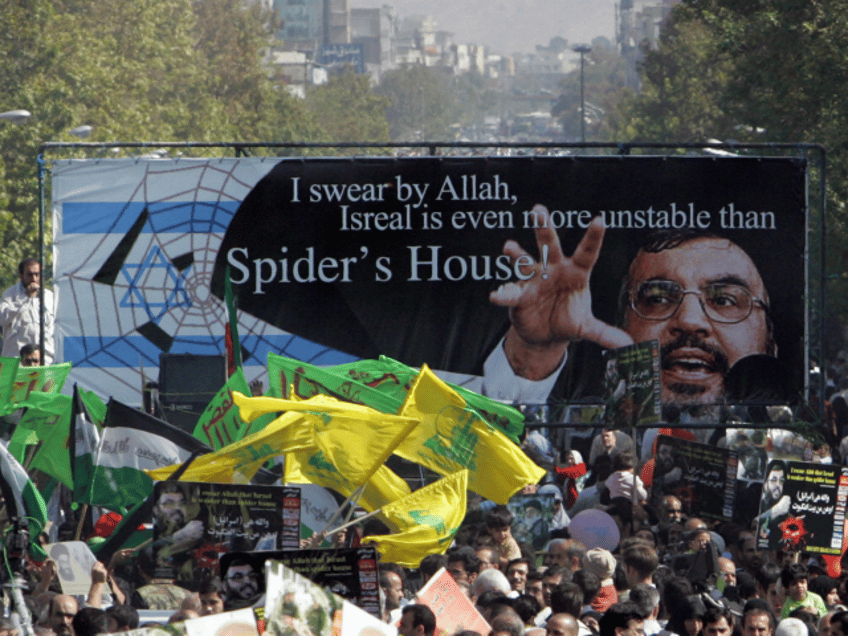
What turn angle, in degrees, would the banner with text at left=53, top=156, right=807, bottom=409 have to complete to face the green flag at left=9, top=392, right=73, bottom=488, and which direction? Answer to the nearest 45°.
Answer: approximately 45° to its right

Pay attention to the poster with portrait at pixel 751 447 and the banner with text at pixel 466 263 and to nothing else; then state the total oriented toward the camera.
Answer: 2

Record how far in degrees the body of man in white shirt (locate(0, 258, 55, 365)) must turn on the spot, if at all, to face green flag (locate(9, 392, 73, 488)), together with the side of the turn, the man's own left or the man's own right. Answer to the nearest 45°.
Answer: approximately 45° to the man's own right

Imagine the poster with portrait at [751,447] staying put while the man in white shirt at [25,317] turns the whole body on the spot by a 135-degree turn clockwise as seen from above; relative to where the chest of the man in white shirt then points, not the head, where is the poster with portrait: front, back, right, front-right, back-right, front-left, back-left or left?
back

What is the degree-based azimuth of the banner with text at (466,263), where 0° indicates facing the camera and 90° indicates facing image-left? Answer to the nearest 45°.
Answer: approximately 0°

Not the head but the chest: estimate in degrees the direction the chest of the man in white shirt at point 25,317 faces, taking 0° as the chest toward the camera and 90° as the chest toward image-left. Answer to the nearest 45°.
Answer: approximately 315°
